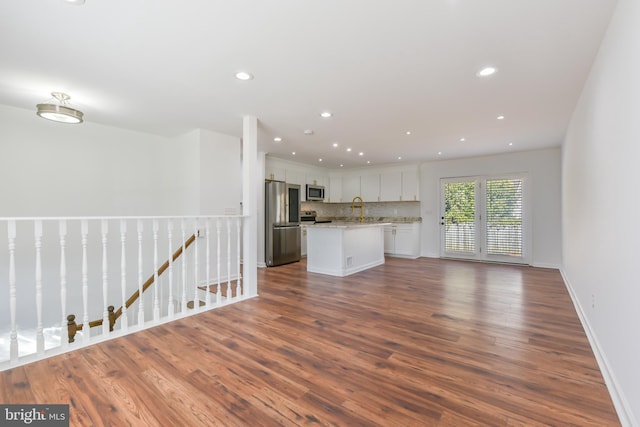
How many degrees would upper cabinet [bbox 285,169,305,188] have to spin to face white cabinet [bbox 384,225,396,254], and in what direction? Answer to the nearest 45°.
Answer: approximately 45° to its left

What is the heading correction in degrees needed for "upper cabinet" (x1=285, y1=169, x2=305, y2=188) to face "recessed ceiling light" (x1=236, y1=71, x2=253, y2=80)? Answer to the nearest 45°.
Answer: approximately 45° to its right

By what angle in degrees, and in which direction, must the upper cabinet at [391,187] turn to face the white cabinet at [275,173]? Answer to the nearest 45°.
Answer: approximately 45° to its right

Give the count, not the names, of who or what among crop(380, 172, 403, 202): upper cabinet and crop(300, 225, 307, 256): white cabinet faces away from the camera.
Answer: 0

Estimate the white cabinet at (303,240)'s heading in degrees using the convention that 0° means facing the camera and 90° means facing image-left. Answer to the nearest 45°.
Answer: approximately 315°

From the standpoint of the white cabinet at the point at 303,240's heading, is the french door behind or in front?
in front

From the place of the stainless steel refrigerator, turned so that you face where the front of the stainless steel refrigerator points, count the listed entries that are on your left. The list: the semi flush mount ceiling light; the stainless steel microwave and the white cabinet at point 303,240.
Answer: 2

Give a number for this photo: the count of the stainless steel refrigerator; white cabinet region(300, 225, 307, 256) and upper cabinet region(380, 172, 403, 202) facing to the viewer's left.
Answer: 0

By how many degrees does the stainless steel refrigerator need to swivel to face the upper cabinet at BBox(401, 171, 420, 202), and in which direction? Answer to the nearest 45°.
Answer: approximately 45° to its left

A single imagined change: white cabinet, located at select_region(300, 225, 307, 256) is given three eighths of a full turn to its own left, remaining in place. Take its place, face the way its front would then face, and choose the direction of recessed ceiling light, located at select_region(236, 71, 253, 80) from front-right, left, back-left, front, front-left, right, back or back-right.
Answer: back

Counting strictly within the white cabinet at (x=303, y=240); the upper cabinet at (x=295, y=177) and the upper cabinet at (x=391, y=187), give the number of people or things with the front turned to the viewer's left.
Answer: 0

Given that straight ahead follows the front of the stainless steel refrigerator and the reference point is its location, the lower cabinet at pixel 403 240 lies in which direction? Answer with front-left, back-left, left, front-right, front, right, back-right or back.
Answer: front-left

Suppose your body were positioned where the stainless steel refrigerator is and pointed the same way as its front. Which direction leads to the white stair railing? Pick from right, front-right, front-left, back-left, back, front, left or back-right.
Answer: right

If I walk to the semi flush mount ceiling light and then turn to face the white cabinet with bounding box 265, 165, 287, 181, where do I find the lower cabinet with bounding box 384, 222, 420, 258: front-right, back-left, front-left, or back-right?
front-right

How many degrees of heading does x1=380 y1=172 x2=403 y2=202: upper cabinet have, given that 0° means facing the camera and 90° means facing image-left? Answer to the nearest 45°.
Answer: approximately 0°
